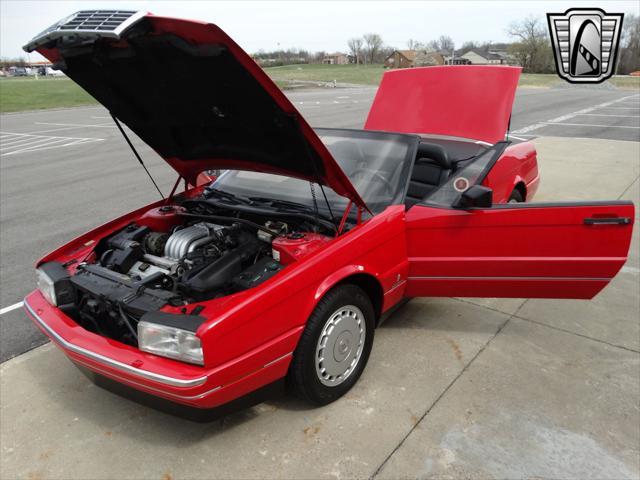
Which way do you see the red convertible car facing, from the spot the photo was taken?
facing the viewer and to the left of the viewer
